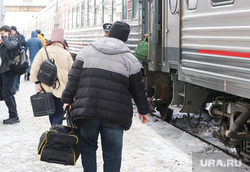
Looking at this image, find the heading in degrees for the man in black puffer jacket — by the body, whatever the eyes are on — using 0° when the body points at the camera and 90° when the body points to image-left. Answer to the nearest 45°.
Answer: approximately 180°

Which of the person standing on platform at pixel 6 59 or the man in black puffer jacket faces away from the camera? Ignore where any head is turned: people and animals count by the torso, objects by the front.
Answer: the man in black puffer jacket

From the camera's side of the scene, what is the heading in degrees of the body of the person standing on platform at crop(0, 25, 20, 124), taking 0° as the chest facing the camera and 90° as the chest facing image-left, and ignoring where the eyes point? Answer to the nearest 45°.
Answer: approximately 45°

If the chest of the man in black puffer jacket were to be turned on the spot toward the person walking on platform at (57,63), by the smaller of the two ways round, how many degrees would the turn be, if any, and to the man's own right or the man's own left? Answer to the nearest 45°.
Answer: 0° — they already face them

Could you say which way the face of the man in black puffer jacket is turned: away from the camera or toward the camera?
away from the camera
